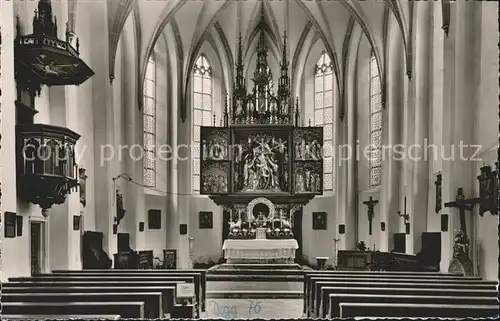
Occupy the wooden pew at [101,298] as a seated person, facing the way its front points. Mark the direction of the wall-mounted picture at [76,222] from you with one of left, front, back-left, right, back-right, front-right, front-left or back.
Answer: front

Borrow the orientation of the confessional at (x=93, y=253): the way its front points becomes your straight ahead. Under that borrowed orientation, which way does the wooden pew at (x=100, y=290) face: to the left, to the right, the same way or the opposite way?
to the left

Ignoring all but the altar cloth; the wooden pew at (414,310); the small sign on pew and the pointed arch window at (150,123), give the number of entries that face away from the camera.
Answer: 1

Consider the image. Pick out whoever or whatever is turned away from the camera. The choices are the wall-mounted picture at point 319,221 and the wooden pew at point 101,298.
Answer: the wooden pew

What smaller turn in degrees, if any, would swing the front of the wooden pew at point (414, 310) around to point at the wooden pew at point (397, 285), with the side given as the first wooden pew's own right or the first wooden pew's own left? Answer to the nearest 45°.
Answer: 0° — it already faces it

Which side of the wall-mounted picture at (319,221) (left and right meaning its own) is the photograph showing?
front

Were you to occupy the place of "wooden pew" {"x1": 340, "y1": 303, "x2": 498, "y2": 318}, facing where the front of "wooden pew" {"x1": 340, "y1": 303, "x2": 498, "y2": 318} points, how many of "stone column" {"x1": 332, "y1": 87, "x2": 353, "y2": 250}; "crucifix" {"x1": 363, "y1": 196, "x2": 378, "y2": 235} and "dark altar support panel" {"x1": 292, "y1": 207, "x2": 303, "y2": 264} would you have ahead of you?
3

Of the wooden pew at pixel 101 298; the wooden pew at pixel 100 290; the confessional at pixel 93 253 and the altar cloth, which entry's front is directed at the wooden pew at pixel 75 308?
the altar cloth

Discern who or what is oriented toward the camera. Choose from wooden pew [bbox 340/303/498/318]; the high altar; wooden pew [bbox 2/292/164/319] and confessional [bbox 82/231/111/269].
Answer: the high altar

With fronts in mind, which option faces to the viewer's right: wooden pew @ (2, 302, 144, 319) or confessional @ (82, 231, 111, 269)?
the confessional

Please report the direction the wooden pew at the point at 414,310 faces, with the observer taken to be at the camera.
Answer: facing away from the viewer

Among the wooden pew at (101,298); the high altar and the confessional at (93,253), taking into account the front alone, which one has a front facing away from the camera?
the wooden pew

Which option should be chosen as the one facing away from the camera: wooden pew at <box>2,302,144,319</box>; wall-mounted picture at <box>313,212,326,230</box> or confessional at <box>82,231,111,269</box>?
the wooden pew

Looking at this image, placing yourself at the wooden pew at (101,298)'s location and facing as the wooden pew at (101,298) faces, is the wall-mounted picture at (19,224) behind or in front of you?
in front

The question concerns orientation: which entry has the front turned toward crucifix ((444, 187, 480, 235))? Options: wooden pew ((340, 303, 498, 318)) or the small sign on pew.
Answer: the wooden pew
